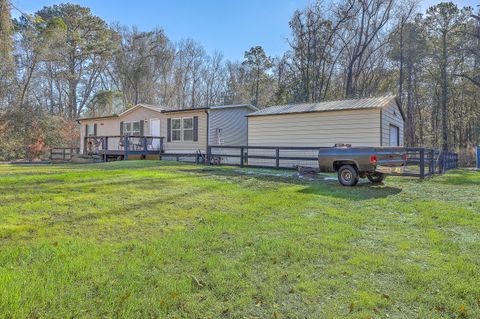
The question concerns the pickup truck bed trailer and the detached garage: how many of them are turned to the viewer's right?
1

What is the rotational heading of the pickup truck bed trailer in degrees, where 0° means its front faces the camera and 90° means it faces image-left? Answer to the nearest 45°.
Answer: approximately 135°

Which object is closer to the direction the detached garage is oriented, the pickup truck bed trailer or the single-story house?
the pickup truck bed trailer

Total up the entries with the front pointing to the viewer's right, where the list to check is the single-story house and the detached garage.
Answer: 1

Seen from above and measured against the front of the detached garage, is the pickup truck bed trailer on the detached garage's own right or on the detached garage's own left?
on the detached garage's own right

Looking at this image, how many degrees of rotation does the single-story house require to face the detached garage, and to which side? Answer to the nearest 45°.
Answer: approximately 90° to its left

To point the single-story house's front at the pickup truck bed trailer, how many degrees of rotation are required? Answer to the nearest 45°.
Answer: approximately 45° to its left

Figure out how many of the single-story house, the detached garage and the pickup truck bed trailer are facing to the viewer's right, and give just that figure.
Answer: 1

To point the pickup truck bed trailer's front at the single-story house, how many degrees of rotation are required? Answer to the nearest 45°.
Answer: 0° — it already faces it

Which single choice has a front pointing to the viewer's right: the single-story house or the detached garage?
the detached garage

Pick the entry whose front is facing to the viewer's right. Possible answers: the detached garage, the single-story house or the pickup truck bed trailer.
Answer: the detached garage

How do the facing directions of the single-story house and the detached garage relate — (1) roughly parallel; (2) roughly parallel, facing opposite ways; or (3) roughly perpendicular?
roughly perpendicular

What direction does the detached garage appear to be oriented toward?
to the viewer's right

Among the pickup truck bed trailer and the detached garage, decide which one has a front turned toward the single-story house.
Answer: the pickup truck bed trailer

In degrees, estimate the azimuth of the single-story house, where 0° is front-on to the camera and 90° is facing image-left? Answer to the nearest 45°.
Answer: approximately 45°
